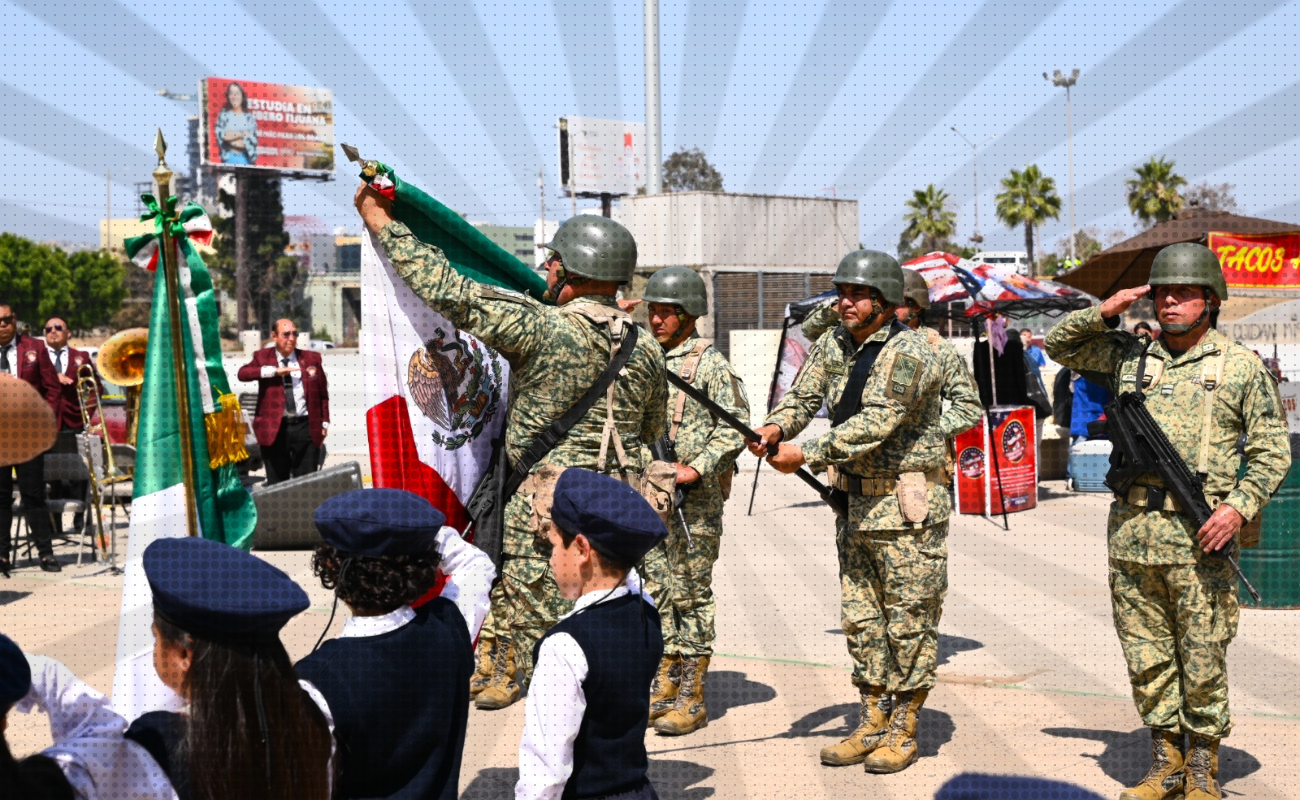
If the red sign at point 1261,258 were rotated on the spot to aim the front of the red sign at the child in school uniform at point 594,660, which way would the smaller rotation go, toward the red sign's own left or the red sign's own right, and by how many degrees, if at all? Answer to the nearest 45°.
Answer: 0° — it already faces them

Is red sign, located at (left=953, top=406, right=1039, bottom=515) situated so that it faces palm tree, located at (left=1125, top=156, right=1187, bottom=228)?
no

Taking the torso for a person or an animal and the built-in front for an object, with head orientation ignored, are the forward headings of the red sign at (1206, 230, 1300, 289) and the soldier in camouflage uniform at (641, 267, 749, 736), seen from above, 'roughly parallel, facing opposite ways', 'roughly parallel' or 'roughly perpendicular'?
roughly parallel

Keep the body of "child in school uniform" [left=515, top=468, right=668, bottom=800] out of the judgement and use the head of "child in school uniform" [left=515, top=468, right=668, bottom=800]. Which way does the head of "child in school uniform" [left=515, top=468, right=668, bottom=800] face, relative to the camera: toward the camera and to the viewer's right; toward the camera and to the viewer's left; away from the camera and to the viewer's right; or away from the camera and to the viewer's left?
away from the camera and to the viewer's left

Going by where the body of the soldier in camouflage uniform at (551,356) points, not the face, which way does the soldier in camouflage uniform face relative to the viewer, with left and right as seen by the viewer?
facing away from the viewer and to the left of the viewer

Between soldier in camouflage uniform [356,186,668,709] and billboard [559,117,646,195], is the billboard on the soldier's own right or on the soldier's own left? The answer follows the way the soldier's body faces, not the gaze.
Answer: on the soldier's own right

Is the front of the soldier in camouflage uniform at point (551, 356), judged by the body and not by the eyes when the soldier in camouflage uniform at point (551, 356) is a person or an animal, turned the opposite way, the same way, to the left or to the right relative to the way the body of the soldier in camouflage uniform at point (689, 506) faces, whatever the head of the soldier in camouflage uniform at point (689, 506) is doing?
to the right

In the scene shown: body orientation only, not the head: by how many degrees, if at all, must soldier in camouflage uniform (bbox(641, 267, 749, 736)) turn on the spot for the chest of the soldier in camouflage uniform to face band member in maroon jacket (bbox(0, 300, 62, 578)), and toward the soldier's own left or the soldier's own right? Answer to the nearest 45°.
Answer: approximately 90° to the soldier's own right

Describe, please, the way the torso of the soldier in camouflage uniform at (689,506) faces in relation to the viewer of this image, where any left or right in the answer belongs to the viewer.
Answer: facing the viewer and to the left of the viewer

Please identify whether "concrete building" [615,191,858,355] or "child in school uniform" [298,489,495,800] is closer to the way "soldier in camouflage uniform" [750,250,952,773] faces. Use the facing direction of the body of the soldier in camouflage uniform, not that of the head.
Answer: the child in school uniform

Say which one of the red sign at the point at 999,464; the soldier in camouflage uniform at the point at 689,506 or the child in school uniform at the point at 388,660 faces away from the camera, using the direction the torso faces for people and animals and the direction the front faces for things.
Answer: the child in school uniform

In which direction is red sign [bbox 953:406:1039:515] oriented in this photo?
toward the camera

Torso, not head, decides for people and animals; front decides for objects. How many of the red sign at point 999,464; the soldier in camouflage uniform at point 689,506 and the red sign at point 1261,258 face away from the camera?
0

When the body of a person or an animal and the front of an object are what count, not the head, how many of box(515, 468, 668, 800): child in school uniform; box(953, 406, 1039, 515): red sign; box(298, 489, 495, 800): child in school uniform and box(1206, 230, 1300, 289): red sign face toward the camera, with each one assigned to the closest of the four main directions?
2

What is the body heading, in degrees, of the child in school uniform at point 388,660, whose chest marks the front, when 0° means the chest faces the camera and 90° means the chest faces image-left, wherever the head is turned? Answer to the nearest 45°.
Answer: approximately 180°

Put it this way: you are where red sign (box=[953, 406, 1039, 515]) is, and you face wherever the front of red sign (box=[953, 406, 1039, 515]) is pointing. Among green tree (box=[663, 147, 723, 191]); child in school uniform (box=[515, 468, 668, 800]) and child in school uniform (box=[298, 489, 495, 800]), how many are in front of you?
2

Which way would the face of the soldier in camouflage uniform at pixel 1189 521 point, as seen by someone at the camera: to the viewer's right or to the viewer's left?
to the viewer's left

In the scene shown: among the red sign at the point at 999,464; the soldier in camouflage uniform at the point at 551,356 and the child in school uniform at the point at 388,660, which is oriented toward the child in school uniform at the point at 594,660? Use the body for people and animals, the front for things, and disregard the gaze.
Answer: the red sign
